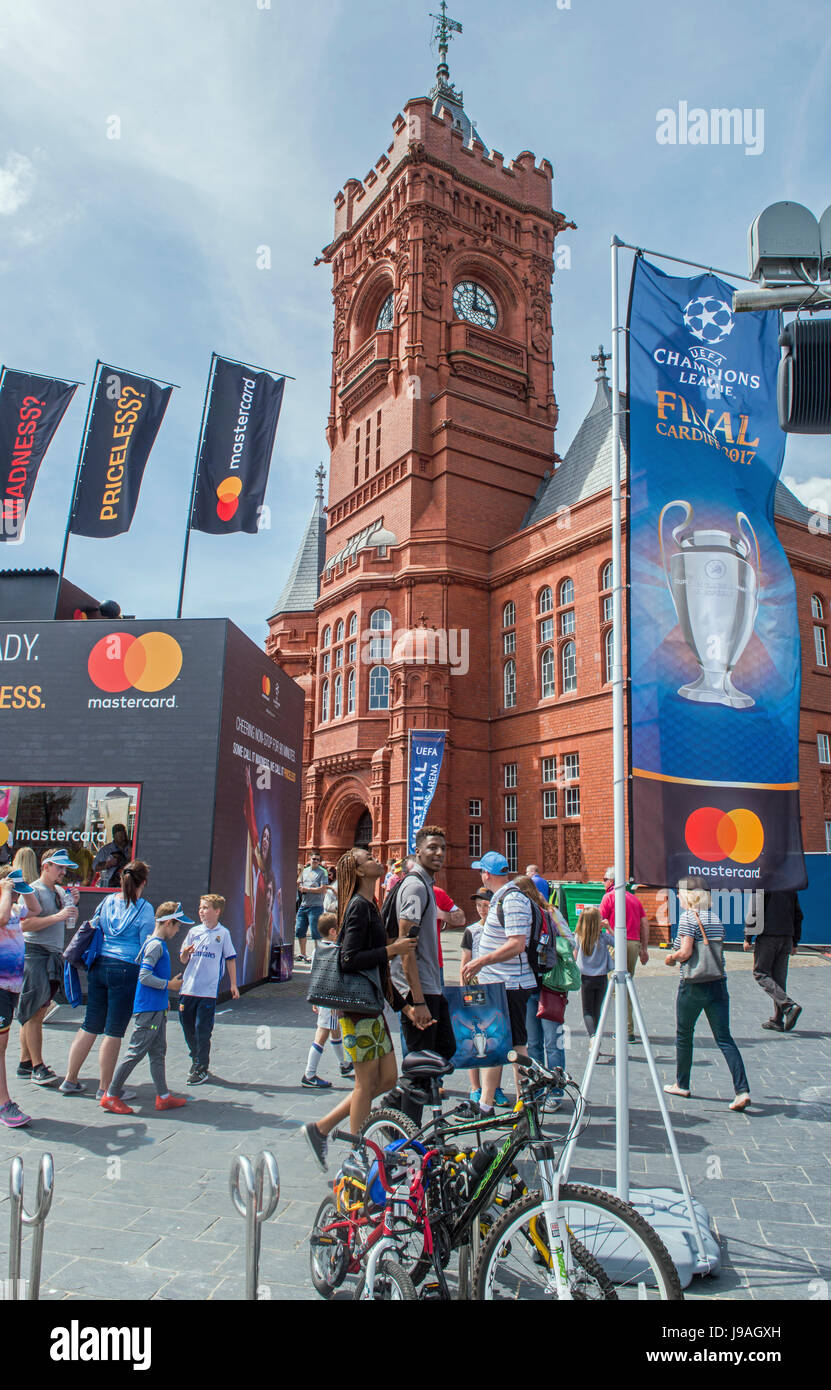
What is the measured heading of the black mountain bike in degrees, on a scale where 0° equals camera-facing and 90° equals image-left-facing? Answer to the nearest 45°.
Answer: approximately 315°

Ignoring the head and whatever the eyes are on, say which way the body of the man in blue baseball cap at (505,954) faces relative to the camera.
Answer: to the viewer's left

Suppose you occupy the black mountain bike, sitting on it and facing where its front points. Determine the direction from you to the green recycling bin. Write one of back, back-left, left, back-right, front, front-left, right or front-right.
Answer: back-left

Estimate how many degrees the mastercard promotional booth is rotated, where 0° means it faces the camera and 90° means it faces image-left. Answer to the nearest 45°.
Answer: approximately 0°

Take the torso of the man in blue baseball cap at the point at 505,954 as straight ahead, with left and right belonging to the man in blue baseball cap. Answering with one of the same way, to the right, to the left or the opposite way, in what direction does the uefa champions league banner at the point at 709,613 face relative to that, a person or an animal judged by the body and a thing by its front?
to the left

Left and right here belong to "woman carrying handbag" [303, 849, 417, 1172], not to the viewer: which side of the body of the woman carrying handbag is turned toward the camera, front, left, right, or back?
right
